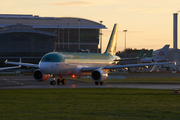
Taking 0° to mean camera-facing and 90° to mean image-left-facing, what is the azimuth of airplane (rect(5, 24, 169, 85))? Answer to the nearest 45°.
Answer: approximately 45°
